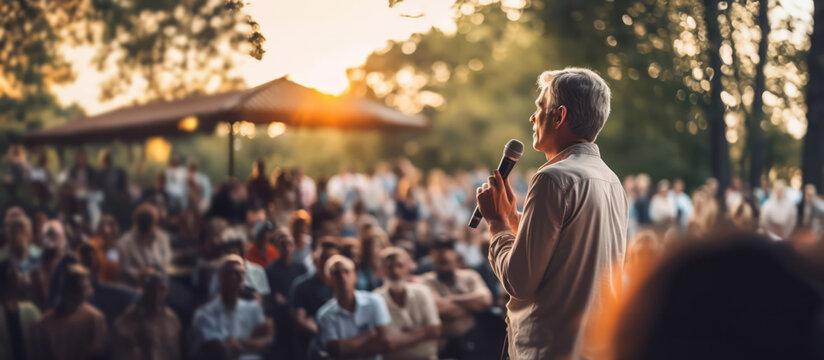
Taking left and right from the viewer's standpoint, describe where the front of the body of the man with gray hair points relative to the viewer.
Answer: facing away from the viewer and to the left of the viewer

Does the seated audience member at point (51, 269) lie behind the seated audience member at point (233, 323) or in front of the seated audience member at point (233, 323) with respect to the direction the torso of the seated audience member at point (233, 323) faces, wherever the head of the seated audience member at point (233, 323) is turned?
behind

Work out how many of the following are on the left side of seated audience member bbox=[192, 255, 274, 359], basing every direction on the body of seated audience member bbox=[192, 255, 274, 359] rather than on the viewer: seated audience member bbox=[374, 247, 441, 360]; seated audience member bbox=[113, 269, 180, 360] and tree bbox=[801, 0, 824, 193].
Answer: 2

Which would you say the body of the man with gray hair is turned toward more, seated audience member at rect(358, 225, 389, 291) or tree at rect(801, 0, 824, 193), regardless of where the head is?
the seated audience member

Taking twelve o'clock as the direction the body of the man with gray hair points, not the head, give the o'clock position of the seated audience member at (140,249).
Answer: The seated audience member is roughly at 12 o'clock from the man with gray hair.

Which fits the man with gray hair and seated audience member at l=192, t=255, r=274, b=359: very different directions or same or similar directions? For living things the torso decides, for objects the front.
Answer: very different directions

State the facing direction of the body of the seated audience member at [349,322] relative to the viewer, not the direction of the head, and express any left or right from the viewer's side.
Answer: facing the viewer

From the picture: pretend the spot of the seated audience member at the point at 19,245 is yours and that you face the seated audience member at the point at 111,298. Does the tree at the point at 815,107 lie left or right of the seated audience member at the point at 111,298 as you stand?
left

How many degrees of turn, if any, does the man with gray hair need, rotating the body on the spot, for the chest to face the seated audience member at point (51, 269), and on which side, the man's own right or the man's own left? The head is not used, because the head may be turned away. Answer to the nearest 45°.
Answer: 0° — they already face them
